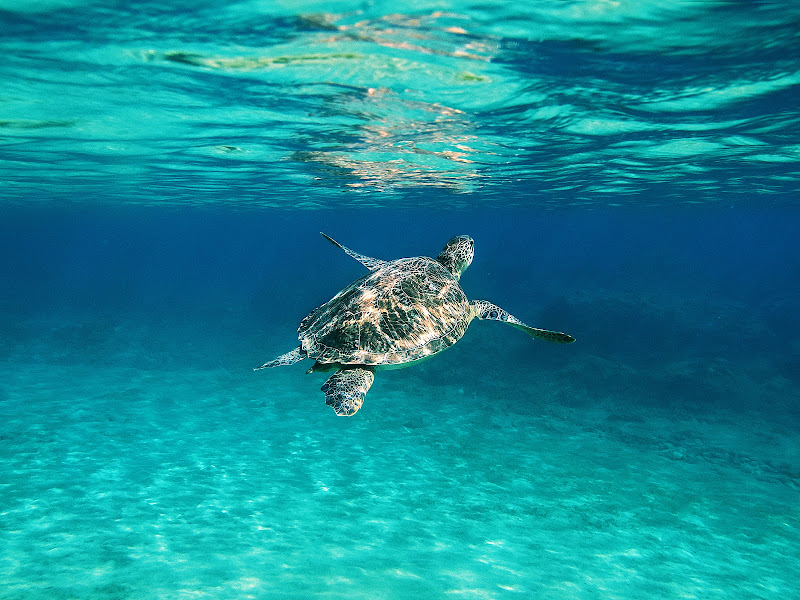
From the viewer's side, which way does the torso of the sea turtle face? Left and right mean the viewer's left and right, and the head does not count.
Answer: facing away from the viewer and to the right of the viewer
